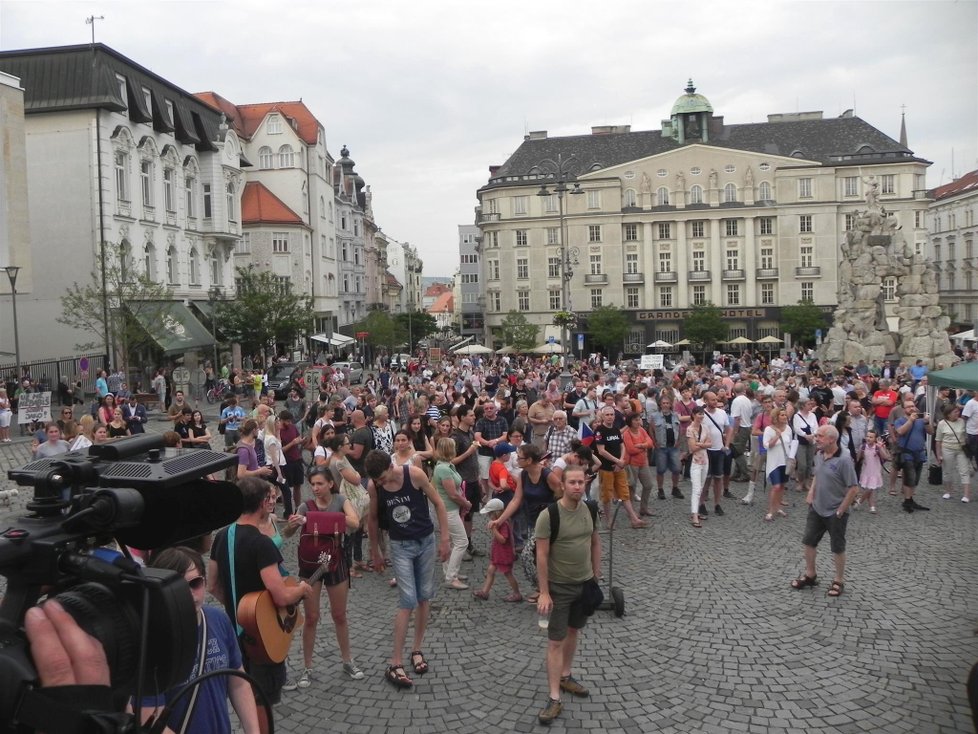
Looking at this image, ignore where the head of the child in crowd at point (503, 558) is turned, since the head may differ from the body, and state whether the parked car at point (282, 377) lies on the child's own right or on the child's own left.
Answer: on the child's own right

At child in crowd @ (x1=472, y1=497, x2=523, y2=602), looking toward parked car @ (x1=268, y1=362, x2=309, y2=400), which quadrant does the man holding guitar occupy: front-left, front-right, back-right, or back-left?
back-left

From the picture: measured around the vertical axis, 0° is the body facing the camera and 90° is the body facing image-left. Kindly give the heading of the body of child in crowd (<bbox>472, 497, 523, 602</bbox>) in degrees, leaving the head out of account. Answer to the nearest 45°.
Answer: approximately 90°

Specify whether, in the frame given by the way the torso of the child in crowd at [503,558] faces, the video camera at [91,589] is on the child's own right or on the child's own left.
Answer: on the child's own left

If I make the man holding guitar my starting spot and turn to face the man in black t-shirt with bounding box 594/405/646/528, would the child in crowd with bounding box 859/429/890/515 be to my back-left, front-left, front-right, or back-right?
front-right

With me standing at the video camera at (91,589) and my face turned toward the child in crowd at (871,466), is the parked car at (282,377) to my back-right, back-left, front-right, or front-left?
front-left

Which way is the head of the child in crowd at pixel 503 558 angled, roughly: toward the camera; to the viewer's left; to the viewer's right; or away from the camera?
to the viewer's left

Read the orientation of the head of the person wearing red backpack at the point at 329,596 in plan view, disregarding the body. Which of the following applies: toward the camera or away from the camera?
toward the camera
